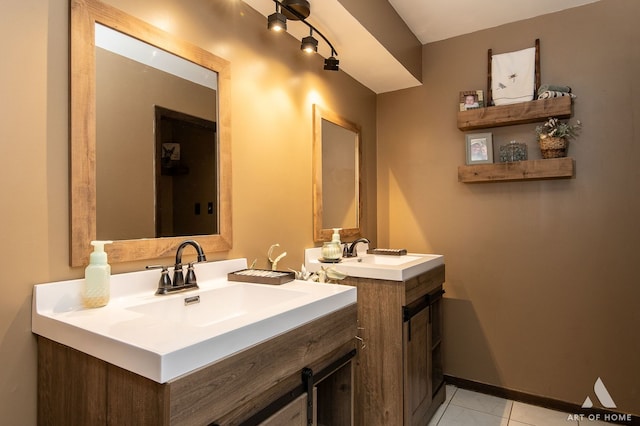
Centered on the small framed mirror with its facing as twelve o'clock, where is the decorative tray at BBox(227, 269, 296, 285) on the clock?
The decorative tray is roughly at 2 o'clock from the small framed mirror.

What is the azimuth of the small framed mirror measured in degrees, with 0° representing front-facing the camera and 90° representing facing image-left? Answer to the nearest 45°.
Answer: approximately 315°

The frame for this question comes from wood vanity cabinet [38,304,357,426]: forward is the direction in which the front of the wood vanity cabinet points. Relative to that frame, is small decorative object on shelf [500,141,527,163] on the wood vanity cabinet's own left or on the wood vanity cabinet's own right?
on the wood vanity cabinet's own left

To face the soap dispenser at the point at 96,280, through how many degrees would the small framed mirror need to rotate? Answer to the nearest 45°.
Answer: approximately 90° to its right

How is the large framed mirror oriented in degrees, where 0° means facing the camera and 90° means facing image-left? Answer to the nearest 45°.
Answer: approximately 315°

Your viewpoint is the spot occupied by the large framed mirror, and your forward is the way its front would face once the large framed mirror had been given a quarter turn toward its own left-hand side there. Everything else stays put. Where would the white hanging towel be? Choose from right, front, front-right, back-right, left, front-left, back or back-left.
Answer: front-right

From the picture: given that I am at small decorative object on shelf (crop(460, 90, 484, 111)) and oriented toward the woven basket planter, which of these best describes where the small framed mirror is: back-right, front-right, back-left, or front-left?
back-right

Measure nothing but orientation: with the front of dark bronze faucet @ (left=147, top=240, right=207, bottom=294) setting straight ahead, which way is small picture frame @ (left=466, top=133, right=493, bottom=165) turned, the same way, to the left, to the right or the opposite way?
to the right

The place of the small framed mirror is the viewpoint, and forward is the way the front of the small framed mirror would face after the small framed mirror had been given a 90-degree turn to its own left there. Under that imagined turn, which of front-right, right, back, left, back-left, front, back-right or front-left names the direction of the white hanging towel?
front-right
